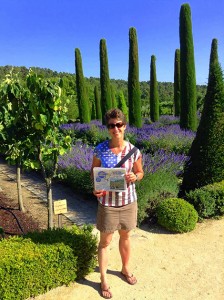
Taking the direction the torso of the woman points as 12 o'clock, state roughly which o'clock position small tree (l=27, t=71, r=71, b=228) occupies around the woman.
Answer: The small tree is roughly at 4 o'clock from the woman.

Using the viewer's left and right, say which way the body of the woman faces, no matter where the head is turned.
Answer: facing the viewer

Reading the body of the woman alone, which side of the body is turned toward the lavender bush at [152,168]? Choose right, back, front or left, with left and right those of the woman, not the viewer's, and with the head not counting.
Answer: back

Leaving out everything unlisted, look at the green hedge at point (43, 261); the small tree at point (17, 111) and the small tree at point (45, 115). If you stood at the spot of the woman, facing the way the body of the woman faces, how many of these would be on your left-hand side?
0

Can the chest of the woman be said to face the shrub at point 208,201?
no

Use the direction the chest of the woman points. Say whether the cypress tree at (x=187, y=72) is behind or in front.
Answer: behind

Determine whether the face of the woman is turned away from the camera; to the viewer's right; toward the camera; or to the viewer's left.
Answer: toward the camera

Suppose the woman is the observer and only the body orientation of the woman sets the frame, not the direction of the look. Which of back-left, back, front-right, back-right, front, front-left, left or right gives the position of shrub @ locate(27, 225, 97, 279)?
back-right

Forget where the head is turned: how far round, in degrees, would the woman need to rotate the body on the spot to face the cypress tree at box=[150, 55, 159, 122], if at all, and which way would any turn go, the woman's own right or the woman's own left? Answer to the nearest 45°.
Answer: approximately 180°

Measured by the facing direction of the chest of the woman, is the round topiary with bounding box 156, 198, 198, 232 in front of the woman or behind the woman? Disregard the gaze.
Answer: behind

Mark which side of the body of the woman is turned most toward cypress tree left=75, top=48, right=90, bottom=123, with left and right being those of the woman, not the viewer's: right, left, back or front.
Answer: back

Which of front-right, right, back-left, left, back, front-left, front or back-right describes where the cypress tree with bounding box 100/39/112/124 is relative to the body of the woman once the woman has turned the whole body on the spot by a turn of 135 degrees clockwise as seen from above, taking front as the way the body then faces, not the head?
front-right

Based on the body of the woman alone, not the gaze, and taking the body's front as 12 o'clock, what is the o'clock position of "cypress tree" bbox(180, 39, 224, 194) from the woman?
The cypress tree is roughly at 7 o'clock from the woman.

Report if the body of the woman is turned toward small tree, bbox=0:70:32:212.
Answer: no
